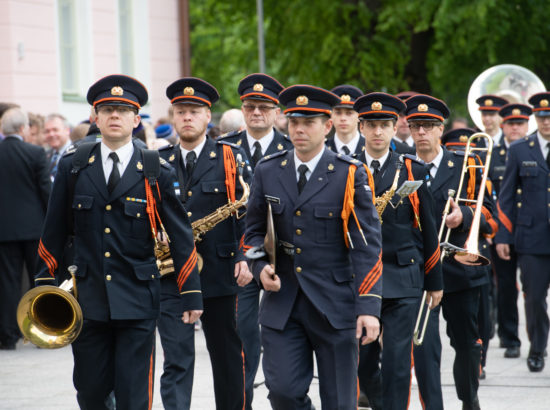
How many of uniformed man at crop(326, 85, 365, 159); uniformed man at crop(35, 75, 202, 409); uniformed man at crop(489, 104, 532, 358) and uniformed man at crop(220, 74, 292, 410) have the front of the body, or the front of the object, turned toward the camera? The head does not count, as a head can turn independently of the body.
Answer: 4

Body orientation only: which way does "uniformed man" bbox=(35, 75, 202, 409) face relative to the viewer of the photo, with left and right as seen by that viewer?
facing the viewer

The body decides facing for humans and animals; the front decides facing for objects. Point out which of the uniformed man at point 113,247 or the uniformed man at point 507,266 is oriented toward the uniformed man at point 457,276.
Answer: the uniformed man at point 507,266

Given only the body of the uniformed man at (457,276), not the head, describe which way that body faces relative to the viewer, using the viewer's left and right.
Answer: facing the viewer and to the left of the viewer

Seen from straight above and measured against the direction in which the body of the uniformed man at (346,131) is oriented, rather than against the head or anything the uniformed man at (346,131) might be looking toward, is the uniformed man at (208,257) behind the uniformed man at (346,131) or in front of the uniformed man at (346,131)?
in front

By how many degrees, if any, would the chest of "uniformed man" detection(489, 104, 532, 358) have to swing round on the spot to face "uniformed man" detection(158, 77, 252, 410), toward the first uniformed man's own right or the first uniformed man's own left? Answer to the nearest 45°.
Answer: approximately 45° to the first uniformed man's own right

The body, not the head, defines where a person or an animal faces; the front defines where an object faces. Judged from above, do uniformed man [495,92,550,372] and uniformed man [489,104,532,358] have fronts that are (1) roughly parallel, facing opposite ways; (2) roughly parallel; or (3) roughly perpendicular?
roughly parallel

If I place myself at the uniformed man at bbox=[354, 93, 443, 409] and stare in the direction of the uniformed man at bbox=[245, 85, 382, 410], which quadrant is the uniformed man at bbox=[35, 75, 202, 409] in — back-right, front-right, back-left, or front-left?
front-right

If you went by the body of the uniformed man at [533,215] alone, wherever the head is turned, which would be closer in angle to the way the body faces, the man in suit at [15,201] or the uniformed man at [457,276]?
the uniformed man

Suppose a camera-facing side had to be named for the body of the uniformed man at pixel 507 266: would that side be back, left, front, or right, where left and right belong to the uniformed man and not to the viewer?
front

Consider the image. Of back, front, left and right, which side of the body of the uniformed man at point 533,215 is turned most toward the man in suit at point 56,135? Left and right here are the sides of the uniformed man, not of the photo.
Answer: right
